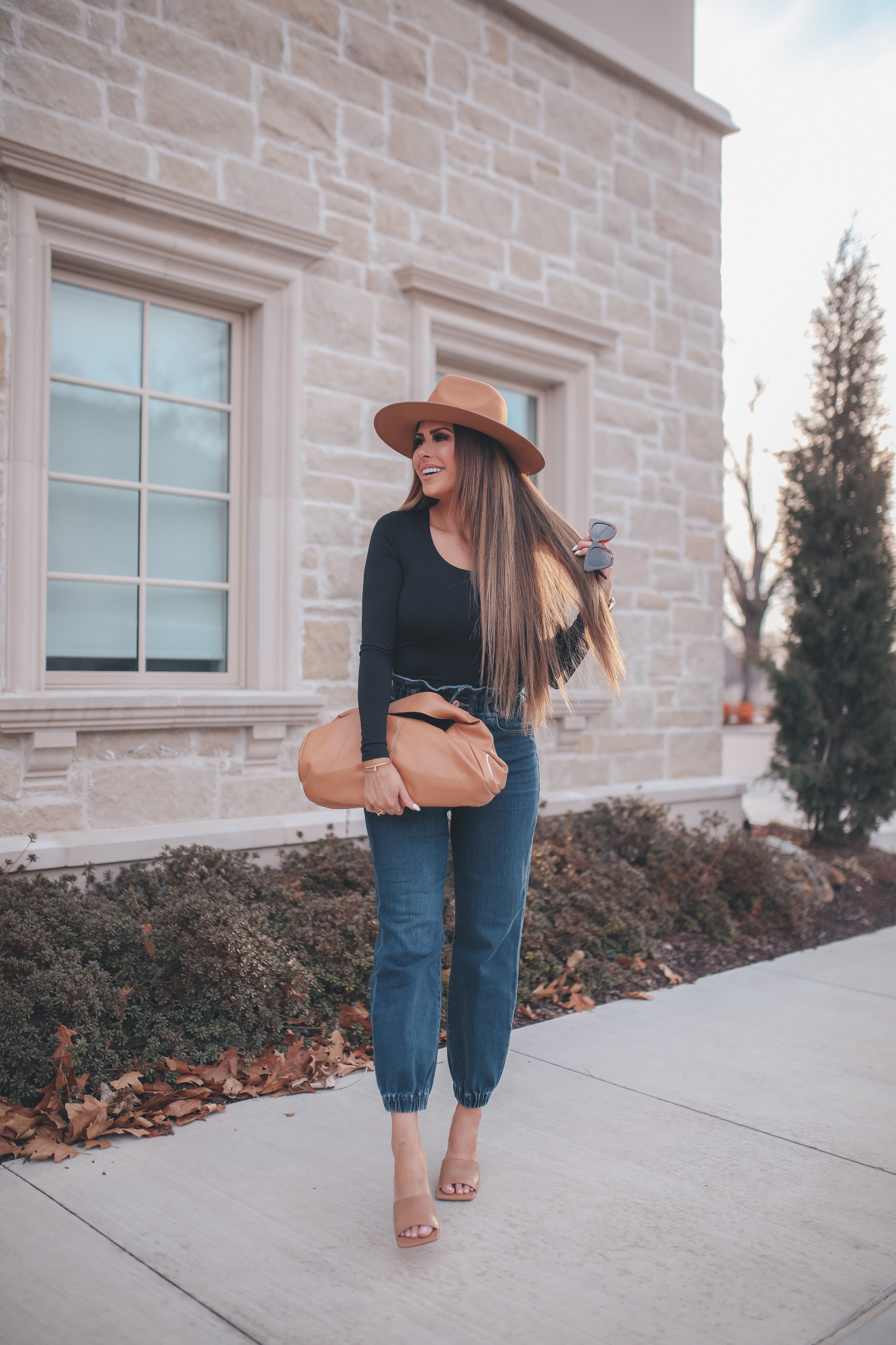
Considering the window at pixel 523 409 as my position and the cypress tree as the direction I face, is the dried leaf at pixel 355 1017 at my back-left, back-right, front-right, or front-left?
back-right

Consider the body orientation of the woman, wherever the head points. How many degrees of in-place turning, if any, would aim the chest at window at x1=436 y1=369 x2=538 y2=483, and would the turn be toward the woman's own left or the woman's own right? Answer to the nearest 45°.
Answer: approximately 180°

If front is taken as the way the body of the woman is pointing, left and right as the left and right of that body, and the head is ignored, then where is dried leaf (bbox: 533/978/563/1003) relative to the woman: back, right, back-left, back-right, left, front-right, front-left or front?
back

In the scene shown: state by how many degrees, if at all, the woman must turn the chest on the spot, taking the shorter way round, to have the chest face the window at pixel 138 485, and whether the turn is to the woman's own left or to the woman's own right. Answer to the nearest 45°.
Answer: approximately 135° to the woman's own right

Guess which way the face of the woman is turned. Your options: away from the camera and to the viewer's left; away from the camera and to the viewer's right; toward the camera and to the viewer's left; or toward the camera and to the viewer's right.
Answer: toward the camera and to the viewer's left

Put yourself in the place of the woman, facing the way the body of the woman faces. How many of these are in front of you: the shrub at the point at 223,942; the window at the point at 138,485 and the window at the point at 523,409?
0

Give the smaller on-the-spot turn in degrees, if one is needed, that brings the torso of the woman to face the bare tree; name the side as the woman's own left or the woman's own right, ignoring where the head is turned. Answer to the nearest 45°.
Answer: approximately 180°

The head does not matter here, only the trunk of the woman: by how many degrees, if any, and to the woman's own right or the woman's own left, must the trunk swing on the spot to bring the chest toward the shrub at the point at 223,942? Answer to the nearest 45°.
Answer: approximately 135° to the woman's own right

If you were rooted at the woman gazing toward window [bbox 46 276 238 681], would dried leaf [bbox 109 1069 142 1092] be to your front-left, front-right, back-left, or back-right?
front-left

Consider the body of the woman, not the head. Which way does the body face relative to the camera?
toward the camera
